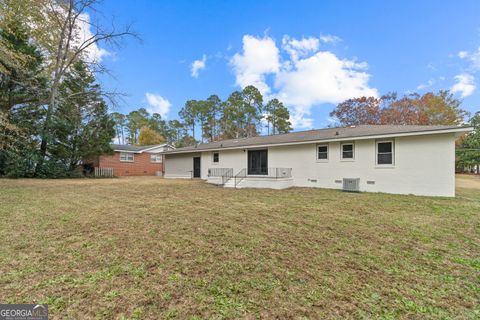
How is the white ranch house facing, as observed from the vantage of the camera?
facing away from the viewer and to the right of the viewer
